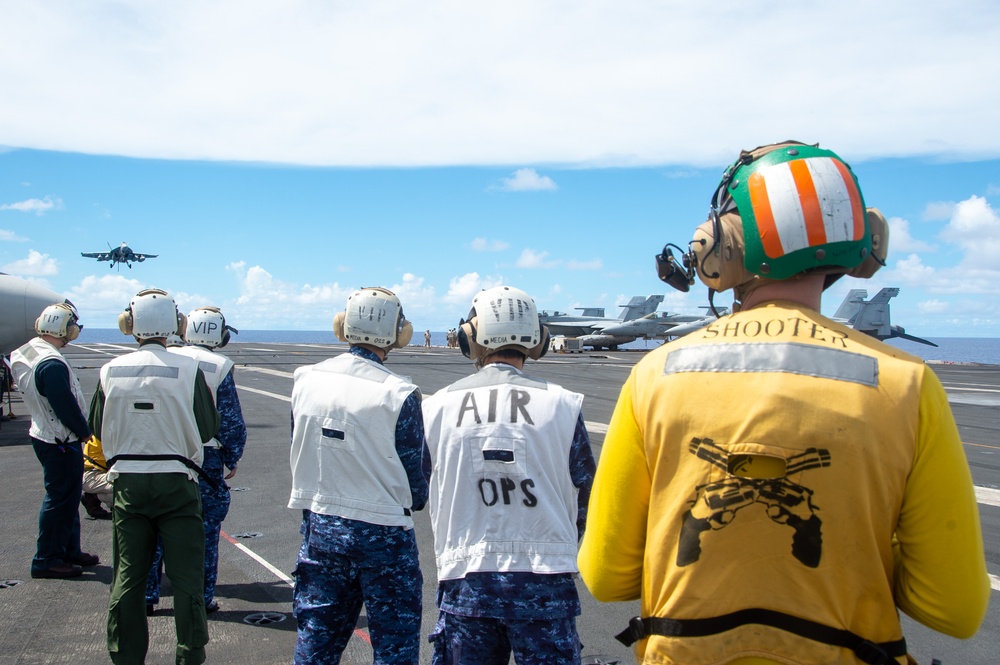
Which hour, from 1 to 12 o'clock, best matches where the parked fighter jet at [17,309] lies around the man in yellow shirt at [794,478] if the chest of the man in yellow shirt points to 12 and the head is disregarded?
The parked fighter jet is roughly at 10 o'clock from the man in yellow shirt.

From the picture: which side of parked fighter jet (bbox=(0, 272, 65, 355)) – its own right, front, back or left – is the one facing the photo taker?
right

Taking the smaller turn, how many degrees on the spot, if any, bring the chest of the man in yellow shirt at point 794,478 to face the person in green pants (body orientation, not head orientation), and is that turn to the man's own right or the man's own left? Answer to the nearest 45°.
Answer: approximately 45° to the man's own left

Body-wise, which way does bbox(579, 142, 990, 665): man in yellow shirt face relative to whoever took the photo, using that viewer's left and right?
facing away from the viewer

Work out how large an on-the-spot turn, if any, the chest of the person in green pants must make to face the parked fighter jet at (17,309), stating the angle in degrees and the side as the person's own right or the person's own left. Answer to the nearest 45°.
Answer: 0° — they already face it

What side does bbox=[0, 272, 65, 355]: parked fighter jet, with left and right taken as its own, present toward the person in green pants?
right

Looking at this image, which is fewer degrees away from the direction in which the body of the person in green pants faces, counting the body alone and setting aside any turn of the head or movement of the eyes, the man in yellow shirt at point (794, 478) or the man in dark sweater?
the man in dark sweater

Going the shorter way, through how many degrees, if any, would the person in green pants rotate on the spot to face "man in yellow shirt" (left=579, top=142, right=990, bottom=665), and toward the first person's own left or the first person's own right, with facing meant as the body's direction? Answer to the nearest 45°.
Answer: approximately 180°

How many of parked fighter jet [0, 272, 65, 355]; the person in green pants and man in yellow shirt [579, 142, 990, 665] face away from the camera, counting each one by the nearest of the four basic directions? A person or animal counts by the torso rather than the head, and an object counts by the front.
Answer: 2

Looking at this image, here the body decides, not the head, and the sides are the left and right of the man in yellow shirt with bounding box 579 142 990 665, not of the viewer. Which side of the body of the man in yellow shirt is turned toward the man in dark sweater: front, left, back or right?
left

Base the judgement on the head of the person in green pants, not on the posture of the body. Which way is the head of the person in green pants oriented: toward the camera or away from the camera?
away from the camera

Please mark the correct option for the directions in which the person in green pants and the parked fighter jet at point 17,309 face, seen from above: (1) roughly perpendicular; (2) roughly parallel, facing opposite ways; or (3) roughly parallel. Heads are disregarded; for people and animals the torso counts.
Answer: roughly perpendicular

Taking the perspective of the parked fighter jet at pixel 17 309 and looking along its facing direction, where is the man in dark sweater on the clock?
The man in dark sweater is roughly at 3 o'clock from the parked fighter jet.

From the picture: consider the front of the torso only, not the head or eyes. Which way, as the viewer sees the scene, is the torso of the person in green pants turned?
away from the camera
